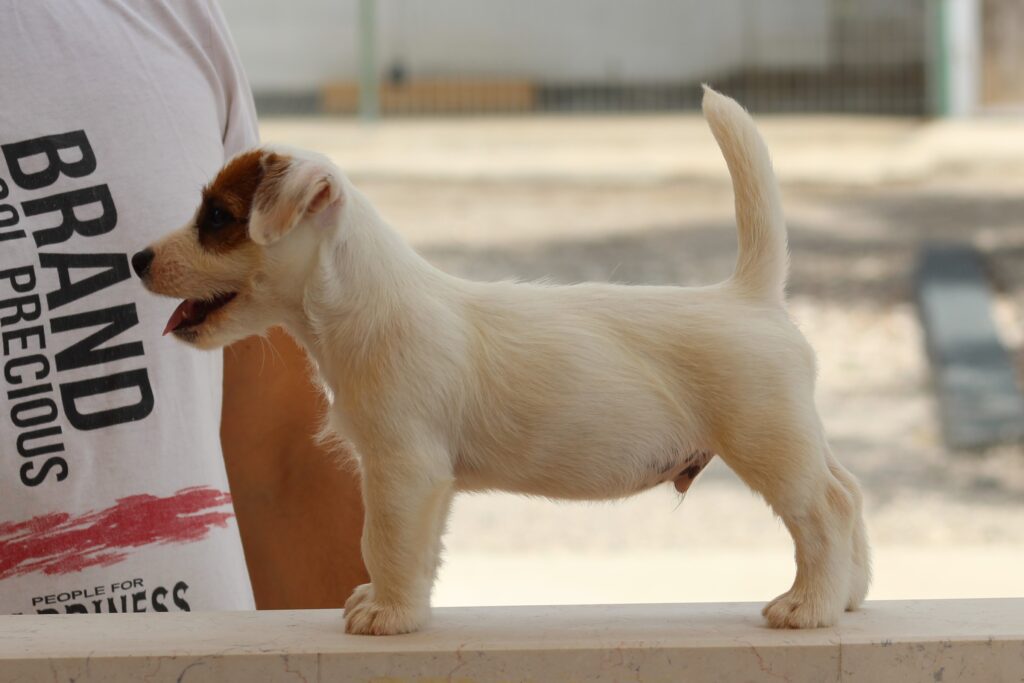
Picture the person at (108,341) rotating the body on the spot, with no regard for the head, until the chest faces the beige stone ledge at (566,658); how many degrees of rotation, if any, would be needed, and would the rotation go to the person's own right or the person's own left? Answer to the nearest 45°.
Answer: approximately 45° to the person's own left

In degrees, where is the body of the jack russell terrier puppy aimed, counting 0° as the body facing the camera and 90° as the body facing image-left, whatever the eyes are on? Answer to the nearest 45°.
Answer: approximately 90°

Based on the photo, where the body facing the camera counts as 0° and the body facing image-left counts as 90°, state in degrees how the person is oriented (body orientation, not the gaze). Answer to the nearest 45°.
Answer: approximately 0°

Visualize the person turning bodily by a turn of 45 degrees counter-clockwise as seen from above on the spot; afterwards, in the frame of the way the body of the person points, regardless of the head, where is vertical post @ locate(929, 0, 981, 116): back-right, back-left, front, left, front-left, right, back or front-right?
left

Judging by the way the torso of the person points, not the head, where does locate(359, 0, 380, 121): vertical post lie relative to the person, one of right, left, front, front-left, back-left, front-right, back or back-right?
back

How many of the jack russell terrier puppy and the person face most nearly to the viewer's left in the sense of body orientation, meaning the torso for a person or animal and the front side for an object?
1

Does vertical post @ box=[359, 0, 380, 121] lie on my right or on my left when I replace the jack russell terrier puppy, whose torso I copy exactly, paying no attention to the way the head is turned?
on my right

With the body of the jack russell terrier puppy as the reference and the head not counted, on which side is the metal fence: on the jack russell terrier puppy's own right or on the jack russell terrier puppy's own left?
on the jack russell terrier puppy's own right

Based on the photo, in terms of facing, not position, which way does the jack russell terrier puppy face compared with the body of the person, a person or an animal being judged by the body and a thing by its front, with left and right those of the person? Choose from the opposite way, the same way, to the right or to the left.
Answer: to the right
